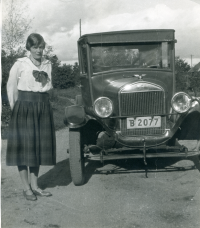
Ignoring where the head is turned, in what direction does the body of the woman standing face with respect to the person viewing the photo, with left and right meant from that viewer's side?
facing the viewer and to the right of the viewer

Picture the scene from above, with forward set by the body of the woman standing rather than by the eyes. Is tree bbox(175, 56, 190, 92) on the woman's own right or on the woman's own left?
on the woman's own left

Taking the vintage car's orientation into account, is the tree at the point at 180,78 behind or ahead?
behind

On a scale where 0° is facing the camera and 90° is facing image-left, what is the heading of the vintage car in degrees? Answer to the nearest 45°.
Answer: approximately 0°

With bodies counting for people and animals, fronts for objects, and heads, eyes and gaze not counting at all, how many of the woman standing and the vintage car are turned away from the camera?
0

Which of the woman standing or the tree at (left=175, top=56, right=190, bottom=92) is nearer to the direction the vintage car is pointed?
the woman standing

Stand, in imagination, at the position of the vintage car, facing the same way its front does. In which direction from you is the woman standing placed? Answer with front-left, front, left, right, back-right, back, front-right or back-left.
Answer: front-right
